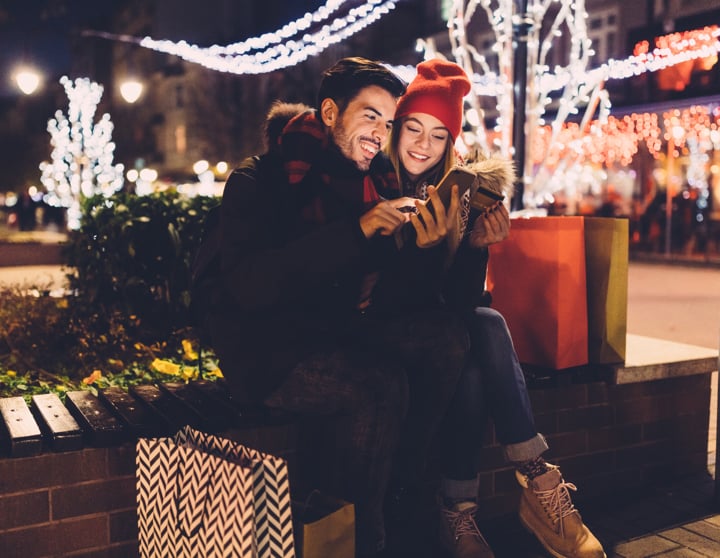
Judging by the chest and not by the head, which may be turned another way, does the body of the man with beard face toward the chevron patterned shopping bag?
no

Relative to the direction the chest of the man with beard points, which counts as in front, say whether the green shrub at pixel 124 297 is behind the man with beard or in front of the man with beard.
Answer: behind

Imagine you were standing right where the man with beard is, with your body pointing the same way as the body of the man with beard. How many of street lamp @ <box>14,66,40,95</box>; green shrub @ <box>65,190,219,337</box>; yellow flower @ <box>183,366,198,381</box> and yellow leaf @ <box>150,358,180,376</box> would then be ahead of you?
0

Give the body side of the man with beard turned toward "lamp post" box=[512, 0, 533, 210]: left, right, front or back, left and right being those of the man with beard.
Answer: left

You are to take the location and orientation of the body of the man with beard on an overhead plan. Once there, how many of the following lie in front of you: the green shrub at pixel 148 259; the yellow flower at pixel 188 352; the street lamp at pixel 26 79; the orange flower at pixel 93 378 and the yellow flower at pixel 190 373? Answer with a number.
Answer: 0

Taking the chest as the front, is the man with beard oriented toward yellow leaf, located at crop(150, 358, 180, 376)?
no

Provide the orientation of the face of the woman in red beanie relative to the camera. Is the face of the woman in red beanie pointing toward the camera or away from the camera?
toward the camera

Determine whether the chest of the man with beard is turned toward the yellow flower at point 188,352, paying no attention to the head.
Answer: no

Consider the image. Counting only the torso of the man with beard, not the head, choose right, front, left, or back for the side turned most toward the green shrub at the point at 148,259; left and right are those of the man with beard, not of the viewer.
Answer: back

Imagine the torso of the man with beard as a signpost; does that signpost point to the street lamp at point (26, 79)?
no

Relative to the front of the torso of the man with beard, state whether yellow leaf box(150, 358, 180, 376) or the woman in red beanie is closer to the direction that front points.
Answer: the woman in red beanie

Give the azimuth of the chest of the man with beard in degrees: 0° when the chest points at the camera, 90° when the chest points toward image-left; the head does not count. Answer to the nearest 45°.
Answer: approximately 315°

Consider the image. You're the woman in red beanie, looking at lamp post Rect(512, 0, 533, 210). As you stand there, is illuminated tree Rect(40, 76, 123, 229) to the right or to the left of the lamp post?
left

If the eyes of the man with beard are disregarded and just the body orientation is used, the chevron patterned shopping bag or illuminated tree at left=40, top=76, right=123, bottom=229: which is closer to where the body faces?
the chevron patterned shopping bag

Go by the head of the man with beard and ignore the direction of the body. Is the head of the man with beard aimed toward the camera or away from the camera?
toward the camera

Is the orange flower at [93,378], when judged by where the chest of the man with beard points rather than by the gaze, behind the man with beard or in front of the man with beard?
behind

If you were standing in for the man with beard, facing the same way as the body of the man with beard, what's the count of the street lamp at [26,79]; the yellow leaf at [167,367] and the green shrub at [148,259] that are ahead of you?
0

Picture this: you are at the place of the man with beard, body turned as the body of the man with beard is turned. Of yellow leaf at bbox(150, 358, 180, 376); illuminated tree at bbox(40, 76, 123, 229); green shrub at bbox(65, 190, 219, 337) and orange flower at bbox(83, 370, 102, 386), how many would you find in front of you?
0
